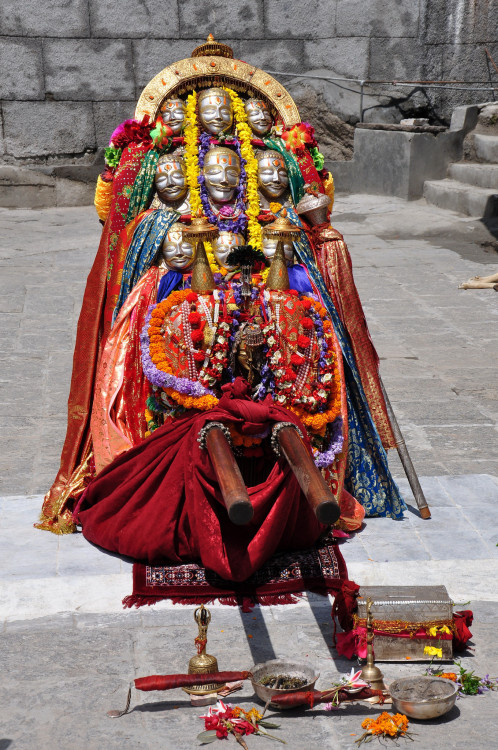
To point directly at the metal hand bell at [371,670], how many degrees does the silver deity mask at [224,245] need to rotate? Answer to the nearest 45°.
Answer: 0° — it already faces it

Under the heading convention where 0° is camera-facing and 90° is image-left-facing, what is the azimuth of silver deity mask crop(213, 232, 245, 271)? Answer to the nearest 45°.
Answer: approximately 0°

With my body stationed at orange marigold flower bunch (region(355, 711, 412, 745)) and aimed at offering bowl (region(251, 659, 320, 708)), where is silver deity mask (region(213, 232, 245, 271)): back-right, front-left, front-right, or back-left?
front-right

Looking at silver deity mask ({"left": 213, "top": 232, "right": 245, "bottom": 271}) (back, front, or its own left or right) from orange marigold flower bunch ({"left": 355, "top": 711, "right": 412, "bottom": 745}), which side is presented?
front

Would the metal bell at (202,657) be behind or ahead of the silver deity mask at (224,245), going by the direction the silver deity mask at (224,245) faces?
ahead

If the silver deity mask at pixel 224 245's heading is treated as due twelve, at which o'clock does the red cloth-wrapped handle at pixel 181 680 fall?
The red cloth-wrapped handle is roughly at 12 o'clock from the silver deity mask.

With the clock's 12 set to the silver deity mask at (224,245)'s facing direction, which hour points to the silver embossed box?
The silver embossed box is roughly at 11 o'clock from the silver deity mask.

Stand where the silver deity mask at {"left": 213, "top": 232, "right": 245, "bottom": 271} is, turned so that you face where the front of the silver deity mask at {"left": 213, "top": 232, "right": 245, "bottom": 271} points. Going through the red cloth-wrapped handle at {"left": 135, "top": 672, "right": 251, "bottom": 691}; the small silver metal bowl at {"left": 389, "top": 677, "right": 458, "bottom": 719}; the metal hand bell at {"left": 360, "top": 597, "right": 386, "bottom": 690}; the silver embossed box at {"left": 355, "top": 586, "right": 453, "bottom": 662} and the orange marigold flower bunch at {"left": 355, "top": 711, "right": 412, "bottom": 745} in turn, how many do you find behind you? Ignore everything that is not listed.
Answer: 0

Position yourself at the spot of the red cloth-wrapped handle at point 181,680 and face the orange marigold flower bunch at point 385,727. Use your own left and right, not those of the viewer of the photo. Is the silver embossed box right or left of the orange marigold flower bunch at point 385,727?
left

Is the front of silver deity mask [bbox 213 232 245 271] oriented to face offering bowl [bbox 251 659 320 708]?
yes
